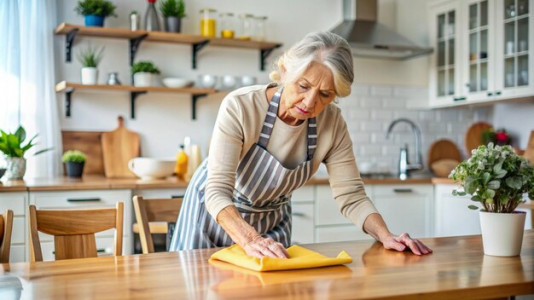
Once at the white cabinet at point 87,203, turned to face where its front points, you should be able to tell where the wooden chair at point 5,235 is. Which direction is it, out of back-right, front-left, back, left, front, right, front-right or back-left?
front

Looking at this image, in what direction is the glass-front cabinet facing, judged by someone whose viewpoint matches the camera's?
facing the viewer and to the left of the viewer

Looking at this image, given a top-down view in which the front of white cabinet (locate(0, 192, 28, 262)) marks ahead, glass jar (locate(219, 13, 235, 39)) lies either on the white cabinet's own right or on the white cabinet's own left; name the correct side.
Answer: on the white cabinet's own left

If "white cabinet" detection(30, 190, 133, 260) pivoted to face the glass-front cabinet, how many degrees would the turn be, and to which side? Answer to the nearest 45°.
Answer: approximately 90° to its left

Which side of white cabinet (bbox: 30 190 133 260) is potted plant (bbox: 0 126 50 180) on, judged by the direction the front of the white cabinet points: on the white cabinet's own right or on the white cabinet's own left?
on the white cabinet's own right

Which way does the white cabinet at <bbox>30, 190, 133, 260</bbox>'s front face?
toward the camera

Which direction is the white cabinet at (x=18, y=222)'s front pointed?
toward the camera

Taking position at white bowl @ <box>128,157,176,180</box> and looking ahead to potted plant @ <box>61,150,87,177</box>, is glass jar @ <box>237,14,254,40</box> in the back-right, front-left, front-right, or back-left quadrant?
back-right

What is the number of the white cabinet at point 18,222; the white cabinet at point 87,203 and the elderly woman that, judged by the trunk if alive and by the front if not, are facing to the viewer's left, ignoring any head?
0
